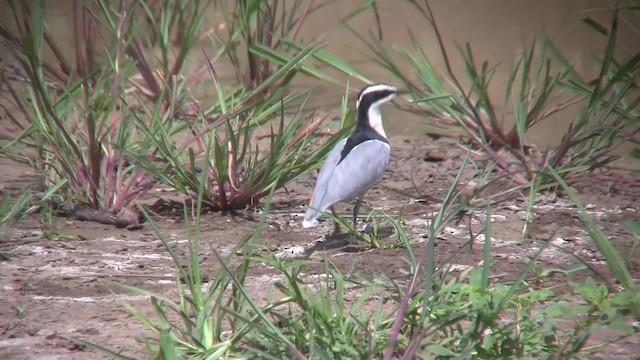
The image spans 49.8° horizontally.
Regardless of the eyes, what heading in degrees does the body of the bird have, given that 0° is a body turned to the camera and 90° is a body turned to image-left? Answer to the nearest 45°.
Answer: approximately 225°

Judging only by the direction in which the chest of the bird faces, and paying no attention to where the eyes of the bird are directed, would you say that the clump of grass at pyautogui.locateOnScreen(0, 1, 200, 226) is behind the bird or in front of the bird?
behind

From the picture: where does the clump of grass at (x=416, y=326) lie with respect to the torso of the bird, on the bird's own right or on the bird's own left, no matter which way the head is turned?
on the bird's own right
